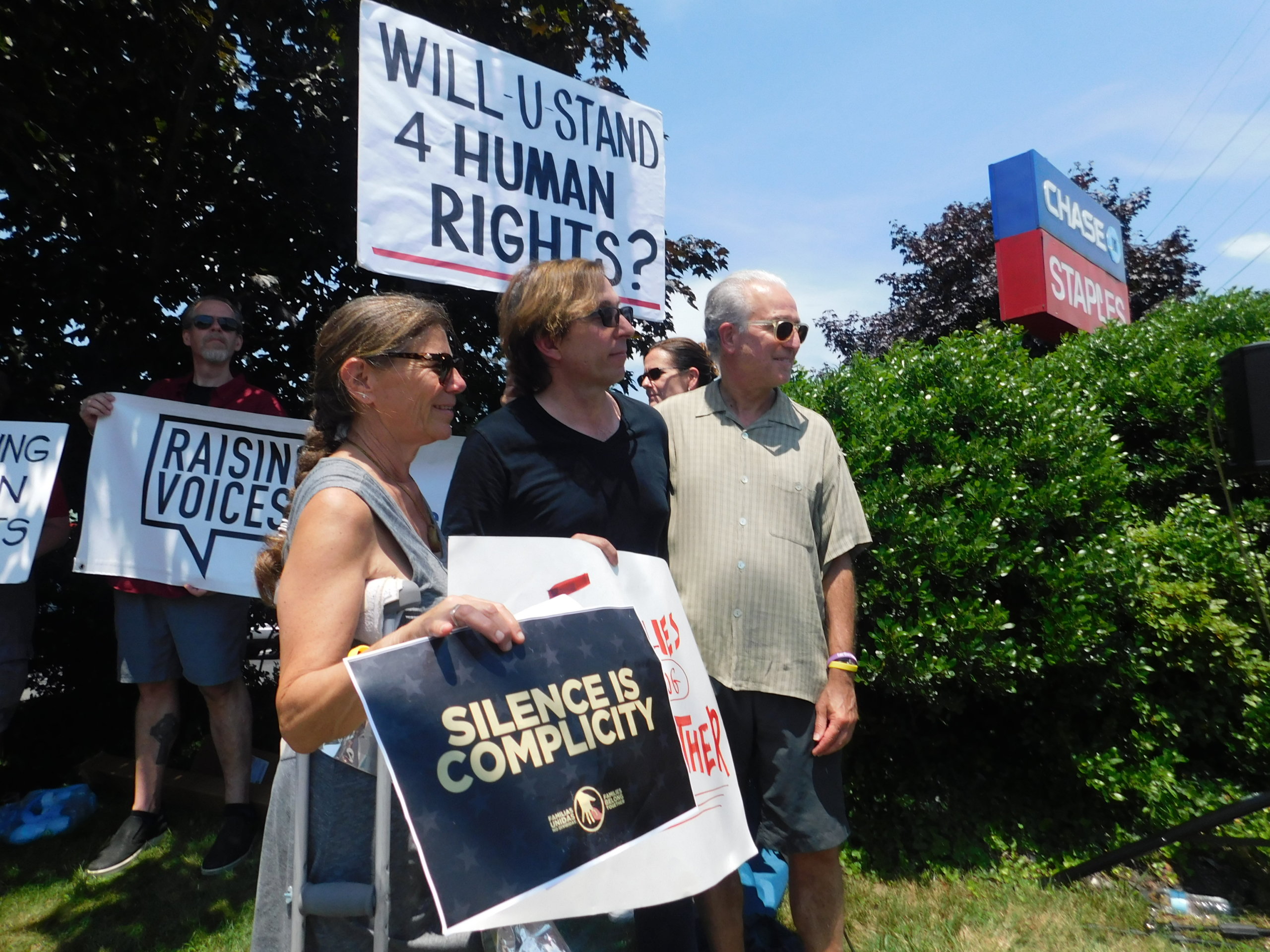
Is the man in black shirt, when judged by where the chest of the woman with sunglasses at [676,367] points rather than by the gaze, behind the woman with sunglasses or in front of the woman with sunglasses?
in front

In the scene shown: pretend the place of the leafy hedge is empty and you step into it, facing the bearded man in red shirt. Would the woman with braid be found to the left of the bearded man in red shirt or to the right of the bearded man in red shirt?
left

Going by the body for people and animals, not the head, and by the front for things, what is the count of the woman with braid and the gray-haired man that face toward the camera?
1

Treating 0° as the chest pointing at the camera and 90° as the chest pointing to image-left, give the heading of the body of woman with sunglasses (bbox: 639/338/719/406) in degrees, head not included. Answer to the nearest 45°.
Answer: approximately 45°

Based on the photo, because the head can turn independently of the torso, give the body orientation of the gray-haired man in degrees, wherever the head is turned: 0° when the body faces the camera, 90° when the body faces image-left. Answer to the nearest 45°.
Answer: approximately 0°

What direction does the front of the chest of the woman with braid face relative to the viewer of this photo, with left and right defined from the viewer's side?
facing to the right of the viewer

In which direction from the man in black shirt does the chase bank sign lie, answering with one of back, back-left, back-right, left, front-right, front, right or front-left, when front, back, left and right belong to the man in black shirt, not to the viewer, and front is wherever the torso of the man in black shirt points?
left

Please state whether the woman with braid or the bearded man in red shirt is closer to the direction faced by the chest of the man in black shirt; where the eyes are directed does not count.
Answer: the woman with braid

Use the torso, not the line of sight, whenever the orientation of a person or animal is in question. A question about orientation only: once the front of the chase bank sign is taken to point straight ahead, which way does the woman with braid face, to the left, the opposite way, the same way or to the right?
to the left

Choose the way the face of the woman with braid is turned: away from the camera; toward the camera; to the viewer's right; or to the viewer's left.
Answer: to the viewer's right

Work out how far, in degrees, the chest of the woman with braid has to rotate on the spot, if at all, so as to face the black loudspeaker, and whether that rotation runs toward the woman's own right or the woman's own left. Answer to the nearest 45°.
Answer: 0° — they already face it
